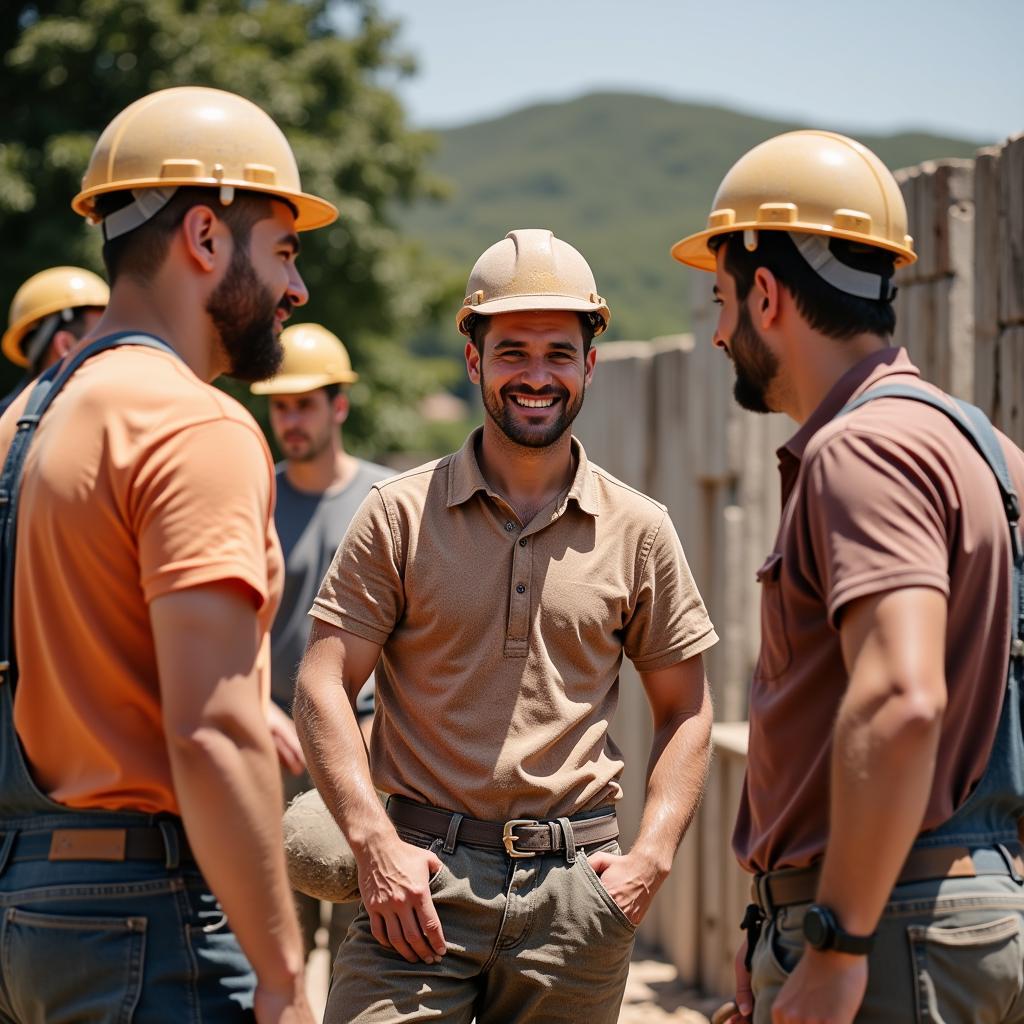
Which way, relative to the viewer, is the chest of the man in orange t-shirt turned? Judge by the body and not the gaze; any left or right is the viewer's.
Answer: facing away from the viewer and to the right of the viewer

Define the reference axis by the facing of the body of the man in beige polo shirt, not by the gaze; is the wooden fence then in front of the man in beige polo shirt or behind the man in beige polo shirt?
behind

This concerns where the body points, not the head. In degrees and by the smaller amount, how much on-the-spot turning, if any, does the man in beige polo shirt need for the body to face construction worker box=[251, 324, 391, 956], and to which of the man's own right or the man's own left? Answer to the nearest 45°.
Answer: approximately 180°

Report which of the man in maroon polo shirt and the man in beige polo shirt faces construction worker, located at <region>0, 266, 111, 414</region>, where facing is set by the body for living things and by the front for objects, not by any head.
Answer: the man in maroon polo shirt

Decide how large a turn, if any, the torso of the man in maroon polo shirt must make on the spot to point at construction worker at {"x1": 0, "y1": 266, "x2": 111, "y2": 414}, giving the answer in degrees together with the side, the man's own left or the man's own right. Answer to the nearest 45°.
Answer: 0° — they already face them

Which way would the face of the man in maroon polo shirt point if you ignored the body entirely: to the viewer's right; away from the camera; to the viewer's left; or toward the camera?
to the viewer's left

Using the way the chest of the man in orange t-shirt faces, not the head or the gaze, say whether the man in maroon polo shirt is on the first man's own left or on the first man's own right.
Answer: on the first man's own right

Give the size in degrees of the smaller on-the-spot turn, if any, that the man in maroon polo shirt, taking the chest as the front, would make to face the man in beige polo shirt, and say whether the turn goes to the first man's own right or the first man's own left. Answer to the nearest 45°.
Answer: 0° — they already face them

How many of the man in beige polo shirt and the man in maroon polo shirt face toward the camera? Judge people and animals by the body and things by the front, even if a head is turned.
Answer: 1

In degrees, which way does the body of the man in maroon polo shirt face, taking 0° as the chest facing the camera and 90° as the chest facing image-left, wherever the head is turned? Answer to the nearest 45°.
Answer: approximately 135°

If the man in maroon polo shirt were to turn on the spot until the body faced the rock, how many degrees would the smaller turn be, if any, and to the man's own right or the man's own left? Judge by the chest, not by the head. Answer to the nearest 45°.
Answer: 0° — they already face it
